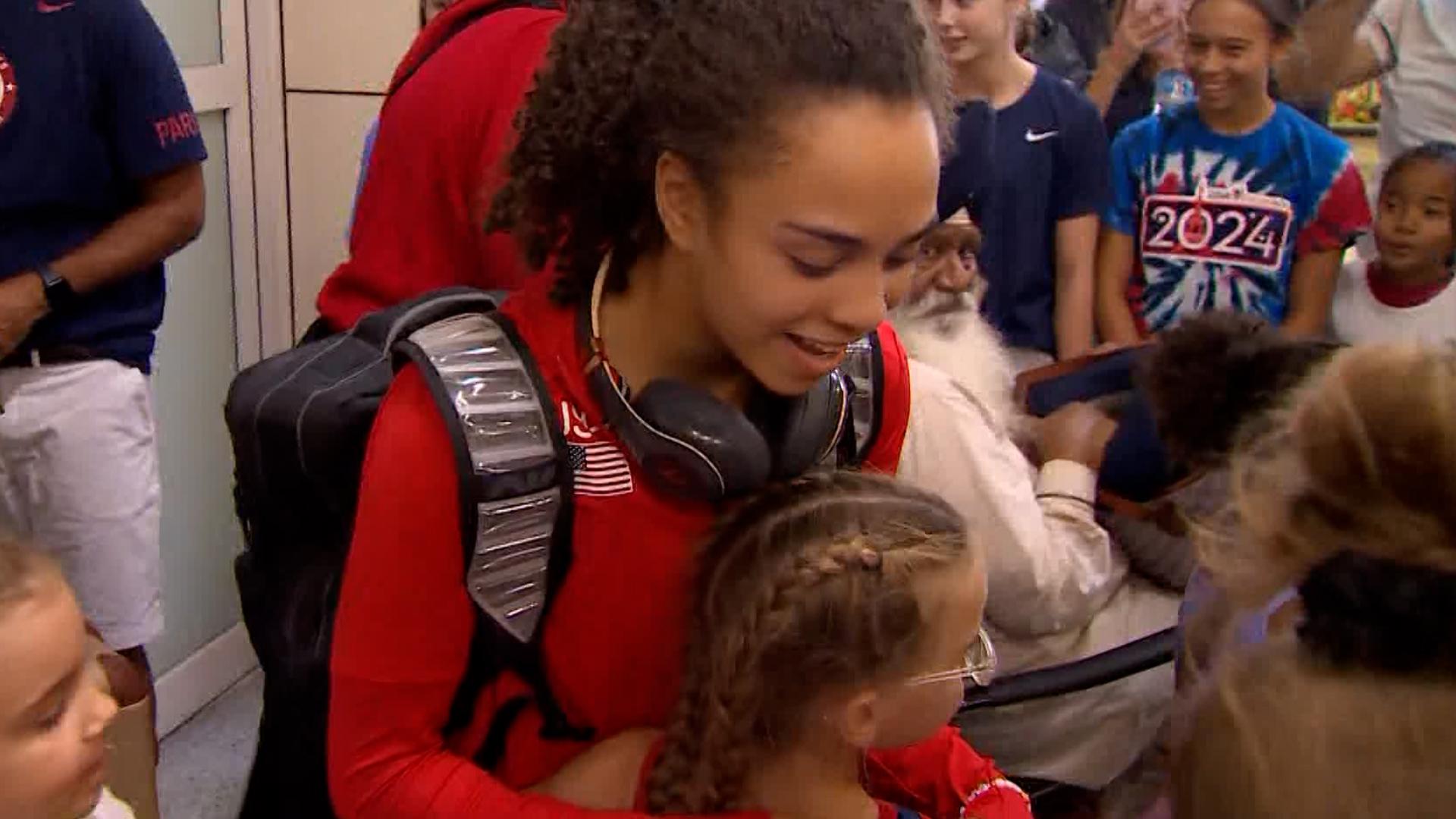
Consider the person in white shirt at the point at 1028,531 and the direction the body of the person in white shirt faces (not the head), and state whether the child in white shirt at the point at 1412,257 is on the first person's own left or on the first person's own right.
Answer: on the first person's own left

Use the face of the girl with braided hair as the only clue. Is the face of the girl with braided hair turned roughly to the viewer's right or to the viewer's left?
to the viewer's right

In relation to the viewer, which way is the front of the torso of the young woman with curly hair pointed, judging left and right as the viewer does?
facing the viewer and to the right of the viewer

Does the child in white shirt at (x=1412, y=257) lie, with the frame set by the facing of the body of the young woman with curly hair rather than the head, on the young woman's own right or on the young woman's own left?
on the young woman's own left

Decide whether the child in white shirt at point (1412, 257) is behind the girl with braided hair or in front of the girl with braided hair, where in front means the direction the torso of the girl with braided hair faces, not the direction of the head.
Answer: in front

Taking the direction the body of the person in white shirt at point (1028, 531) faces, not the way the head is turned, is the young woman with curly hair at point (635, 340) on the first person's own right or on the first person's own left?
on the first person's own right

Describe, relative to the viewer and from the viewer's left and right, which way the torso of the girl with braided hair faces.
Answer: facing away from the viewer and to the right of the viewer

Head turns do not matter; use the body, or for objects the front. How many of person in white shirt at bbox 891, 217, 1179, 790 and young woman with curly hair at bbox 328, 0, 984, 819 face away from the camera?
0
